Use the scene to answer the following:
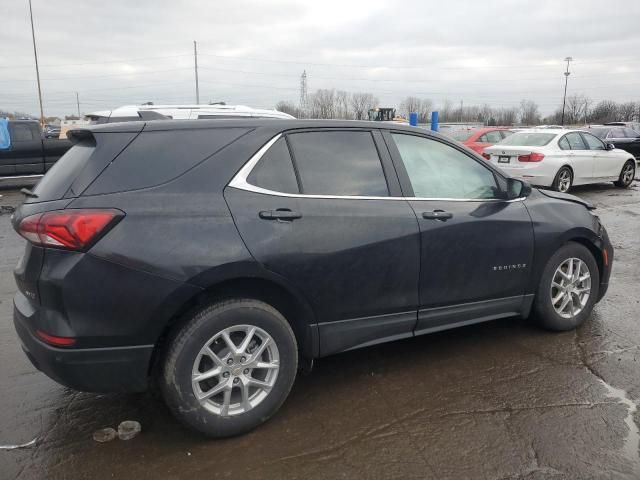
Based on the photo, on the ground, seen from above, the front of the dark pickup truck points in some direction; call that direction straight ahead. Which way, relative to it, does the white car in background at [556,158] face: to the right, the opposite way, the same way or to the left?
the opposite way

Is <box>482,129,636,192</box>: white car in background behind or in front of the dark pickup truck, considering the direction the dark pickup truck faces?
behind

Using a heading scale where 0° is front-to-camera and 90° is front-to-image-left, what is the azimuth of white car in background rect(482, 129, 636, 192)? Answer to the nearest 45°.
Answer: approximately 225°

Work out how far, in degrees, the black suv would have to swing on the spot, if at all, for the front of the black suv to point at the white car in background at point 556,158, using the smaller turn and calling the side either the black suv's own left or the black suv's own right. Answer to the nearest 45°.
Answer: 0° — it already faces it

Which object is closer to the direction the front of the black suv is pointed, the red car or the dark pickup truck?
the red car

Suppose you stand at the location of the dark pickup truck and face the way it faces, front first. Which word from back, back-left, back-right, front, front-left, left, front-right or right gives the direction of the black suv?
left

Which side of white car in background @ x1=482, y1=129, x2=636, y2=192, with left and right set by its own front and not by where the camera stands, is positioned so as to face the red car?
left

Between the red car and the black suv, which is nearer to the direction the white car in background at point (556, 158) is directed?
the red car

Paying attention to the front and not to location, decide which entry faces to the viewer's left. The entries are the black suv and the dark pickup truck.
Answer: the dark pickup truck

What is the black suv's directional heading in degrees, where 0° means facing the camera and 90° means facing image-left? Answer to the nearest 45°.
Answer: approximately 225°

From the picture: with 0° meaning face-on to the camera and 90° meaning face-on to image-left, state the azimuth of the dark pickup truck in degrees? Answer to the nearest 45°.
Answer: approximately 90°

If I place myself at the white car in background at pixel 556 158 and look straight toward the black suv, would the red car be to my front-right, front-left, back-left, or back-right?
back-right
